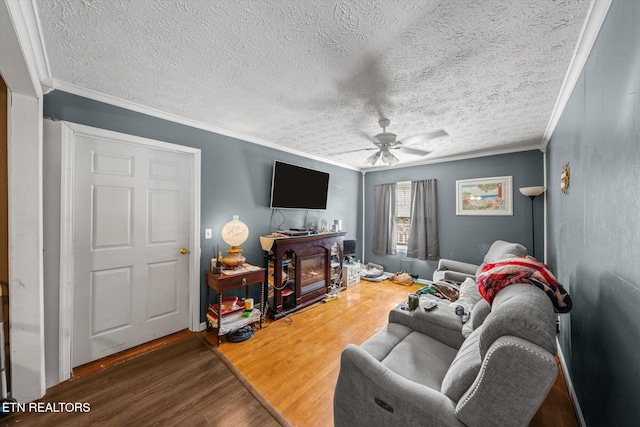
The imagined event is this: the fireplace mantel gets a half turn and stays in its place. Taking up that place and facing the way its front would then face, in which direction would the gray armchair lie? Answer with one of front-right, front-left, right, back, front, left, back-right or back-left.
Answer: back-right

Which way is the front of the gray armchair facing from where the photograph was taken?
facing to the left of the viewer

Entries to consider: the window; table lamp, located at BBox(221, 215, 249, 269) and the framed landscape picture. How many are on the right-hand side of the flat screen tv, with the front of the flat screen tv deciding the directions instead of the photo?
1

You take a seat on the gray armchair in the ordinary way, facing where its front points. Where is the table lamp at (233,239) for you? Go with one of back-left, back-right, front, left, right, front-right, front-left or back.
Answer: front-left

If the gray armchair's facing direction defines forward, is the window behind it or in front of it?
in front

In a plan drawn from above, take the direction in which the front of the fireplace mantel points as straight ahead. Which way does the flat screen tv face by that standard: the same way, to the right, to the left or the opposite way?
the same way

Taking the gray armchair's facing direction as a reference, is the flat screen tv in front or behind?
in front

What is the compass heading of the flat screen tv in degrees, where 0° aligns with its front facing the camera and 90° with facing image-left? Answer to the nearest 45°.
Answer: approximately 315°

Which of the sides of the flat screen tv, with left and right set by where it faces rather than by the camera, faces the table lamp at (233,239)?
right

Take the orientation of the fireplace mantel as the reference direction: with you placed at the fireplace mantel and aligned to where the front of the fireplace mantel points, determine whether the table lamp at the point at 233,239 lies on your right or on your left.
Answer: on your right

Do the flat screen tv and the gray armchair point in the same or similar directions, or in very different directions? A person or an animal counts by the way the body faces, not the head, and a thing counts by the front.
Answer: very different directions
